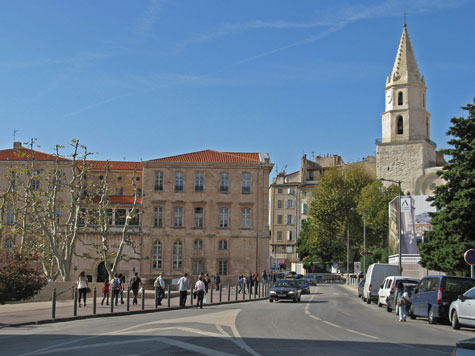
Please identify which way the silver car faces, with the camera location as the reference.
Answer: facing away from the viewer and to the left of the viewer

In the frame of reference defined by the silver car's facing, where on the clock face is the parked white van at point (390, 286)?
The parked white van is roughly at 1 o'clock from the silver car.

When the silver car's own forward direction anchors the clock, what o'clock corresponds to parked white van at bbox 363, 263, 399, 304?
The parked white van is roughly at 1 o'clock from the silver car.

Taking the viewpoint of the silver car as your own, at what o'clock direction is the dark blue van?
The dark blue van is roughly at 1 o'clock from the silver car.
